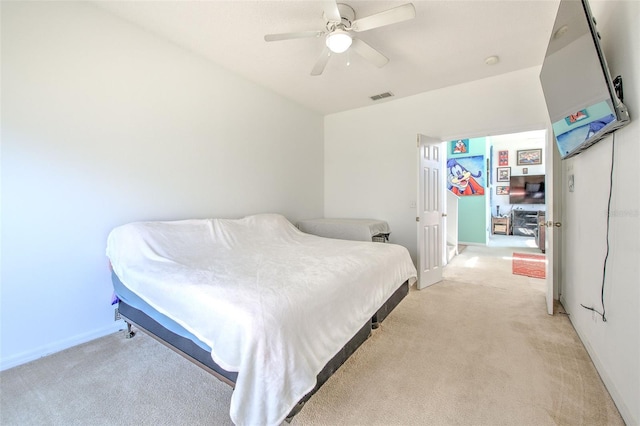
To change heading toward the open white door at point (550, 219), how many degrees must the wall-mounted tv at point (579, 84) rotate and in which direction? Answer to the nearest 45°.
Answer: approximately 135° to its right

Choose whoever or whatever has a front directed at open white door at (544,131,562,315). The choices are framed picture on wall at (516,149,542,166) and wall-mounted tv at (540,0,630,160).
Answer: the framed picture on wall

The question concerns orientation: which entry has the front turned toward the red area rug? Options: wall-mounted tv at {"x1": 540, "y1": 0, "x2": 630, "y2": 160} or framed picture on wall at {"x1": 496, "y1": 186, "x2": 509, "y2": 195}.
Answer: the framed picture on wall

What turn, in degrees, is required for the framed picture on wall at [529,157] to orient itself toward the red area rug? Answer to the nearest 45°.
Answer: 0° — it already faces it

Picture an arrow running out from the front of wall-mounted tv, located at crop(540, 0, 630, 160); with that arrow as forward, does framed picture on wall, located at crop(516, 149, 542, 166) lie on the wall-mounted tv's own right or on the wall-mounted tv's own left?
on the wall-mounted tv's own right

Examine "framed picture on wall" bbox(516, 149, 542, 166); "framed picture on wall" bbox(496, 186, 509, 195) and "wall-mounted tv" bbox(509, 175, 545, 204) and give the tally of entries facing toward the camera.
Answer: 3

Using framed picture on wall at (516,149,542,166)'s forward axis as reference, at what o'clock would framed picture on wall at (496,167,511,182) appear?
framed picture on wall at (496,167,511,182) is roughly at 3 o'clock from framed picture on wall at (516,149,542,166).

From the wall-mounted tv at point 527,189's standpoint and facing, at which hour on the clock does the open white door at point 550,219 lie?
The open white door is roughly at 12 o'clock from the wall-mounted tv.

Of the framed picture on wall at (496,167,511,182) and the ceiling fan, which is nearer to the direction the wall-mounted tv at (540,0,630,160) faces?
the ceiling fan

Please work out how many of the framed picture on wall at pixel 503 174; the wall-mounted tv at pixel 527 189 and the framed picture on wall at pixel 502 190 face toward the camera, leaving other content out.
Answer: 3
